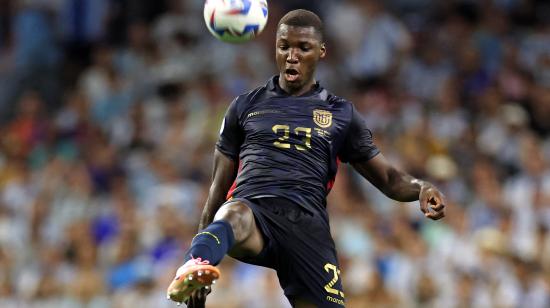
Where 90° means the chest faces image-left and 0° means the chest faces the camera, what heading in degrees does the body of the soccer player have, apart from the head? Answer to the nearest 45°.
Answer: approximately 0°
